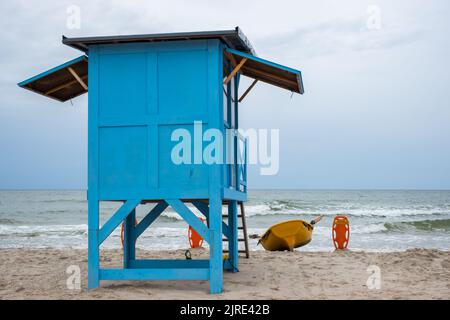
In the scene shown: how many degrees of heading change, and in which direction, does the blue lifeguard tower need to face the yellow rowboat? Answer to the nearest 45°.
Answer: approximately 45° to its right

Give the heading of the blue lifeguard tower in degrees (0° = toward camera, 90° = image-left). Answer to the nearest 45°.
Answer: approximately 180°
